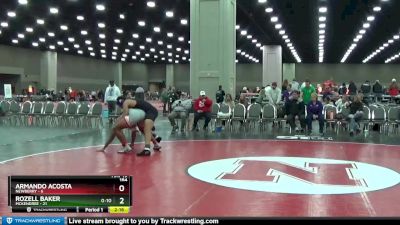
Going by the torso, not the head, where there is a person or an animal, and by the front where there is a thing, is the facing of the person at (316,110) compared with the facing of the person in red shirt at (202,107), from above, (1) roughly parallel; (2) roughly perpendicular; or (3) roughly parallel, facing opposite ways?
roughly parallel

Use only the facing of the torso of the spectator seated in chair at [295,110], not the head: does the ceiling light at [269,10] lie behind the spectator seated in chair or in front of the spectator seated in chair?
behind

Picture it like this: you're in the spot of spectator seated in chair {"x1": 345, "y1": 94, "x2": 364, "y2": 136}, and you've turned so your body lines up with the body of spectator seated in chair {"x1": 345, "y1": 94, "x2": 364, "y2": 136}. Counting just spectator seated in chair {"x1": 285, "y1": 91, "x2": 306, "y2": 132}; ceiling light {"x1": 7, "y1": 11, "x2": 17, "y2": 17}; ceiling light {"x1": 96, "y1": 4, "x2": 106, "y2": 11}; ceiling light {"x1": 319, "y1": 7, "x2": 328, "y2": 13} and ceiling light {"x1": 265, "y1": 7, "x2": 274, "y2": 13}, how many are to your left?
0

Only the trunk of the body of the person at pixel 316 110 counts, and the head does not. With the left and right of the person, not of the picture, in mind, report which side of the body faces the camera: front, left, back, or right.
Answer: front

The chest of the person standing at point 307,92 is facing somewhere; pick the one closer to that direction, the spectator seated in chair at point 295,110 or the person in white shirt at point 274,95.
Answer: the spectator seated in chair

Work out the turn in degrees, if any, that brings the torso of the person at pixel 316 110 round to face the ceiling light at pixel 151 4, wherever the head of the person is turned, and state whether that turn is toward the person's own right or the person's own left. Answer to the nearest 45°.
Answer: approximately 135° to the person's own right

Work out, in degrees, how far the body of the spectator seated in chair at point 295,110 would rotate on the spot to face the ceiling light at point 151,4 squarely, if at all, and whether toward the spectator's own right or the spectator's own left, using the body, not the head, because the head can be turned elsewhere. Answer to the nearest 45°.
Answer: approximately 135° to the spectator's own right

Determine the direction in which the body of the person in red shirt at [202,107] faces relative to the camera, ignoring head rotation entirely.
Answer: toward the camera

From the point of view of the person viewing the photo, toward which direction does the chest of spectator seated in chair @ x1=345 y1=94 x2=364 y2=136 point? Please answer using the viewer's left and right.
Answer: facing the viewer and to the left of the viewer

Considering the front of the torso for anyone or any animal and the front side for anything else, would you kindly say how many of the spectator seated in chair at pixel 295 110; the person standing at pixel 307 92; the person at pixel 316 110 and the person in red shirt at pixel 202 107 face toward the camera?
4

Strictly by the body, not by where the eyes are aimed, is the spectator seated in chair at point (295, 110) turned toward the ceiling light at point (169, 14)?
no

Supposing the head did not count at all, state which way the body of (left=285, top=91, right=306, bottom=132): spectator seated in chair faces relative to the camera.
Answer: toward the camera

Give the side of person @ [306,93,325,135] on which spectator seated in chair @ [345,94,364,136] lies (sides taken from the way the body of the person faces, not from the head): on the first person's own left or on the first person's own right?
on the first person's own left

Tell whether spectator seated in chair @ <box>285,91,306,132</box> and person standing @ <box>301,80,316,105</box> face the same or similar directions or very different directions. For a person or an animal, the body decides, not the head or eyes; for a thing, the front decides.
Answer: same or similar directions

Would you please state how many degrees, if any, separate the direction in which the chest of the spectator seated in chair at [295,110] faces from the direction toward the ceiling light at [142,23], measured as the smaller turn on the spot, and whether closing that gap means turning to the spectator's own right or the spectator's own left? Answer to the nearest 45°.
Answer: approximately 135° to the spectator's own right

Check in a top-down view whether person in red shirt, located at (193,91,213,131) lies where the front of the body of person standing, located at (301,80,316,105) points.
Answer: no

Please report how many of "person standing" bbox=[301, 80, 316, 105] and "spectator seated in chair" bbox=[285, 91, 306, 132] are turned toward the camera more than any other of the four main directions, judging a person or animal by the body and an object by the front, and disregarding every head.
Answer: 2
